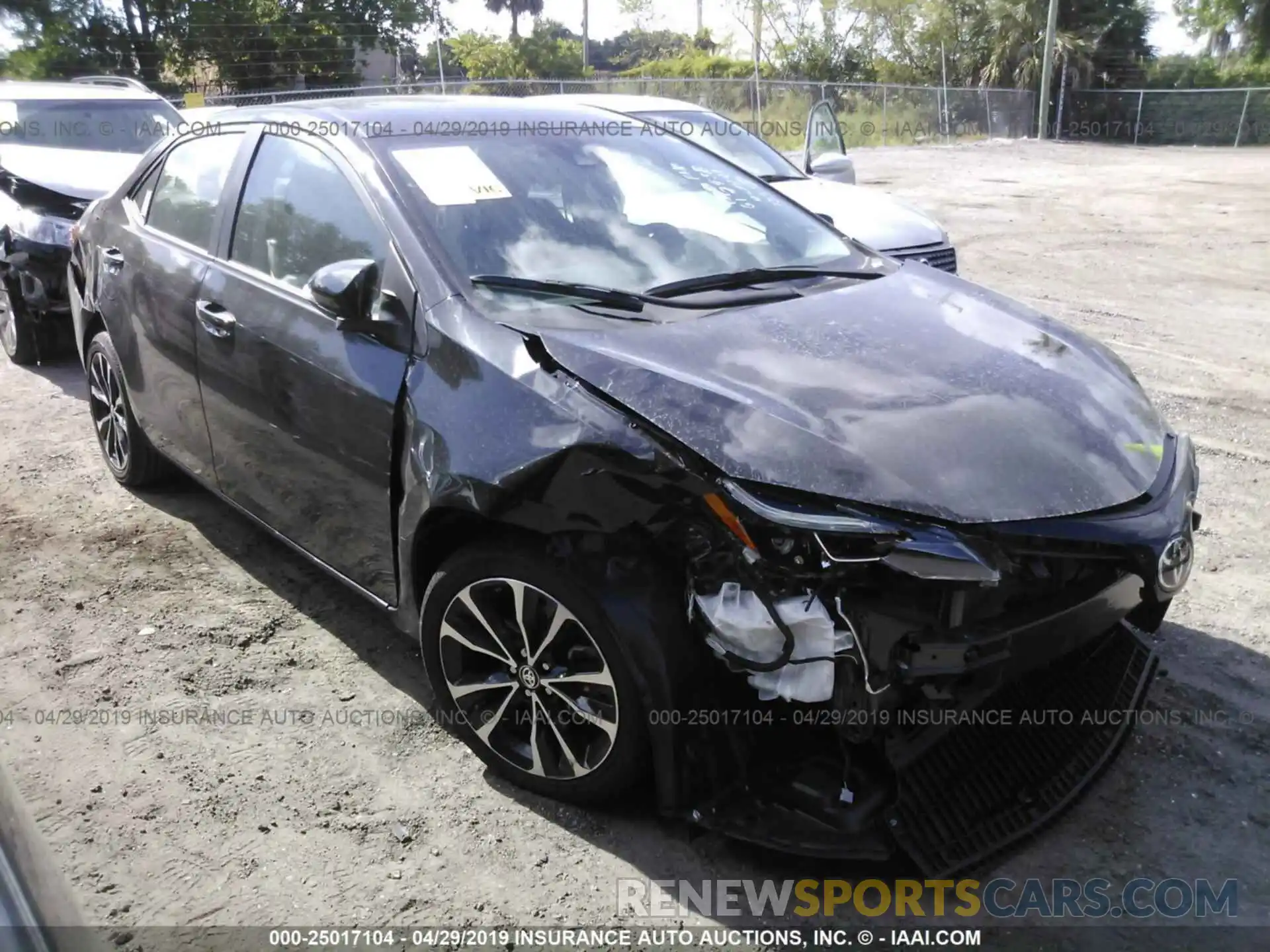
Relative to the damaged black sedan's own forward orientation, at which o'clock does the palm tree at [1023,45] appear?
The palm tree is roughly at 8 o'clock from the damaged black sedan.

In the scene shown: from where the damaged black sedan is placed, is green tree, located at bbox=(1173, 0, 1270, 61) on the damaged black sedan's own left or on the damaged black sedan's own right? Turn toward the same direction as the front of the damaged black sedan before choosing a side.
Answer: on the damaged black sedan's own left

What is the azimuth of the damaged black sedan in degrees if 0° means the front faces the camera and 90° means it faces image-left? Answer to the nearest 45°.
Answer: approximately 315°

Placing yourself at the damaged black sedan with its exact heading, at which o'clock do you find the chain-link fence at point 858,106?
The chain-link fence is roughly at 8 o'clock from the damaged black sedan.

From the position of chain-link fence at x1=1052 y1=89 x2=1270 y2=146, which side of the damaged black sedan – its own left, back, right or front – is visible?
left
